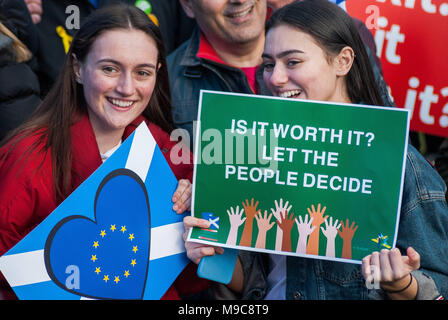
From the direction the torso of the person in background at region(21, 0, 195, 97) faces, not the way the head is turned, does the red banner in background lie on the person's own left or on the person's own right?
on the person's own left

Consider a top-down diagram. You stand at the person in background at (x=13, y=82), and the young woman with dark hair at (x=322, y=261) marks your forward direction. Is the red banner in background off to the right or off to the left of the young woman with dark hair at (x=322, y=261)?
left

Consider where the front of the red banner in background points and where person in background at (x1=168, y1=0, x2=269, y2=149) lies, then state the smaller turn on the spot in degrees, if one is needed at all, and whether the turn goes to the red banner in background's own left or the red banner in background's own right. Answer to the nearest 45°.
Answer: approximately 90° to the red banner in background's own right

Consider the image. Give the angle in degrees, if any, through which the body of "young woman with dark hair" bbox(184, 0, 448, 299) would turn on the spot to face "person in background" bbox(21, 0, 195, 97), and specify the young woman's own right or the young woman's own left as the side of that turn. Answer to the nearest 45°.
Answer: approximately 90° to the young woman's own right

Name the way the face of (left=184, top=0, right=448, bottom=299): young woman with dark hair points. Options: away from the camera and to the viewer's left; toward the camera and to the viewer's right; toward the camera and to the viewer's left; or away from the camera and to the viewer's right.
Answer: toward the camera and to the viewer's left

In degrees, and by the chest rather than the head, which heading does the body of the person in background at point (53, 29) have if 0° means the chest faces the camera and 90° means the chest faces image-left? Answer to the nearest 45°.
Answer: approximately 0°

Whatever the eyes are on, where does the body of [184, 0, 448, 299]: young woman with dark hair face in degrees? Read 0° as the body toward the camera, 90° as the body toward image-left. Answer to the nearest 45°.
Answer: approximately 45°

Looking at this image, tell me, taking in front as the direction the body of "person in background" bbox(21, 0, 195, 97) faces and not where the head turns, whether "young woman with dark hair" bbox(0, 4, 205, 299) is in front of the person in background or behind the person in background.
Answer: in front

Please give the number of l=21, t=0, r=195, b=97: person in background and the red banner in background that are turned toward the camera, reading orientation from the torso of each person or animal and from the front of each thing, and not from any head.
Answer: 2

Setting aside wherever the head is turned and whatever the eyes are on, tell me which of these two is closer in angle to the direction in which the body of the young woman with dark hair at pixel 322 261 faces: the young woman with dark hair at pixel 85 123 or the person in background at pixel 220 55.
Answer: the young woman with dark hair

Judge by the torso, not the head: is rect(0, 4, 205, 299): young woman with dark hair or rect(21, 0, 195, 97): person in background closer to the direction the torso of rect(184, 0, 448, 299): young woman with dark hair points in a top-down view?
the young woman with dark hair
